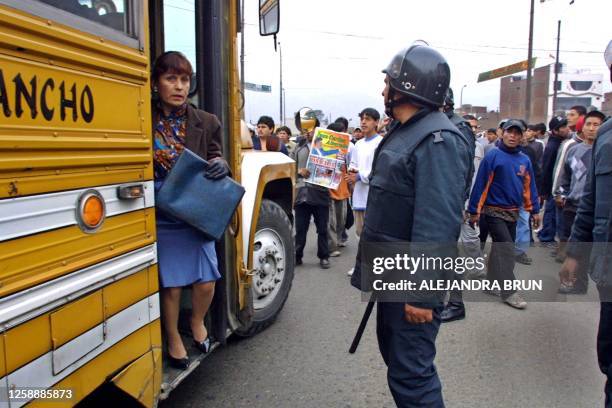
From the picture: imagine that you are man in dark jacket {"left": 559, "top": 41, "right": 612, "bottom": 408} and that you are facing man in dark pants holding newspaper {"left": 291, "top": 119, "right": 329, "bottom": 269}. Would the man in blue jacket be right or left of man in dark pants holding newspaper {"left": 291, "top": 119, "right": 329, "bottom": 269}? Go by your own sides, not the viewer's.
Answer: right

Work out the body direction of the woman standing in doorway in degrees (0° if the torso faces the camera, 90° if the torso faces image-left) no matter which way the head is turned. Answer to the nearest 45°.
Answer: approximately 315°

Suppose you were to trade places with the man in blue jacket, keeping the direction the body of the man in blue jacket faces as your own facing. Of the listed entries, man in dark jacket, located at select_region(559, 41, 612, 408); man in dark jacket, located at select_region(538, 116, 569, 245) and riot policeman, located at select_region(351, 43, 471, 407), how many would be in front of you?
2

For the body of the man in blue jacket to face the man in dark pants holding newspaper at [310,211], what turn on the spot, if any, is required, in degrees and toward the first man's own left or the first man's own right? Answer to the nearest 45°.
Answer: approximately 90° to the first man's own right

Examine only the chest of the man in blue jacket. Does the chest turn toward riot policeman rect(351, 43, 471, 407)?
yes

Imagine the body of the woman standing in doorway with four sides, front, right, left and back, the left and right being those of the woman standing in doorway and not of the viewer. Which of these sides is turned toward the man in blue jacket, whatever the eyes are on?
left
